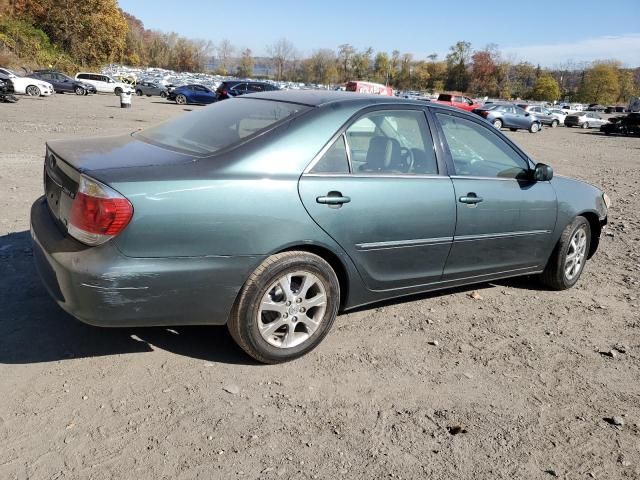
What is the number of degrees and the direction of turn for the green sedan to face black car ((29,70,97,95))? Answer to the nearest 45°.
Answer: approximately 90° to its left

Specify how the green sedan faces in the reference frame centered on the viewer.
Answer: facing away from the viewer and to the right of the viewer

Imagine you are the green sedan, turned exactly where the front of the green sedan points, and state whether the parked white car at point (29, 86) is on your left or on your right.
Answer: on your left
